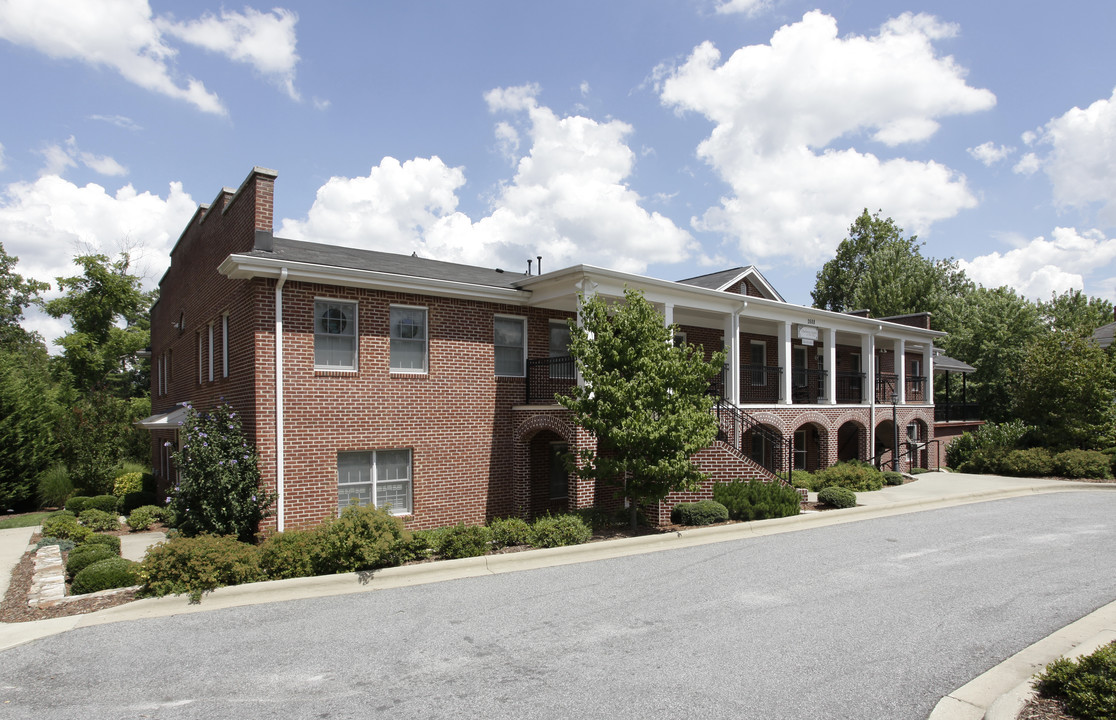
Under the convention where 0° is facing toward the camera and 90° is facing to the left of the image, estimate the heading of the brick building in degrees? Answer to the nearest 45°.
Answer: approximately 315°

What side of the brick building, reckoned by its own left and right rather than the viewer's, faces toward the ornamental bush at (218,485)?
right

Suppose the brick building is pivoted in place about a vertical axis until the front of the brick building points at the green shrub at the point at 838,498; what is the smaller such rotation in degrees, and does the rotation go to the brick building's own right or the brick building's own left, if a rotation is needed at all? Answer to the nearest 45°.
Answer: approximately 45° to the brick building's own left

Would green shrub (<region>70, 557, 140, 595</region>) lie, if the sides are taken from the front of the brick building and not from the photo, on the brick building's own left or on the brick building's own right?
on the brick building's own right

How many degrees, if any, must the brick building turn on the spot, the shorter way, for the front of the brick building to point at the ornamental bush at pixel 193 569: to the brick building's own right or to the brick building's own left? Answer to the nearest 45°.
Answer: approximately 45° to the brick building's own right

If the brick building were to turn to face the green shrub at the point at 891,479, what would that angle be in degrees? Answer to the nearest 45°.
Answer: approximately 90° to its left
